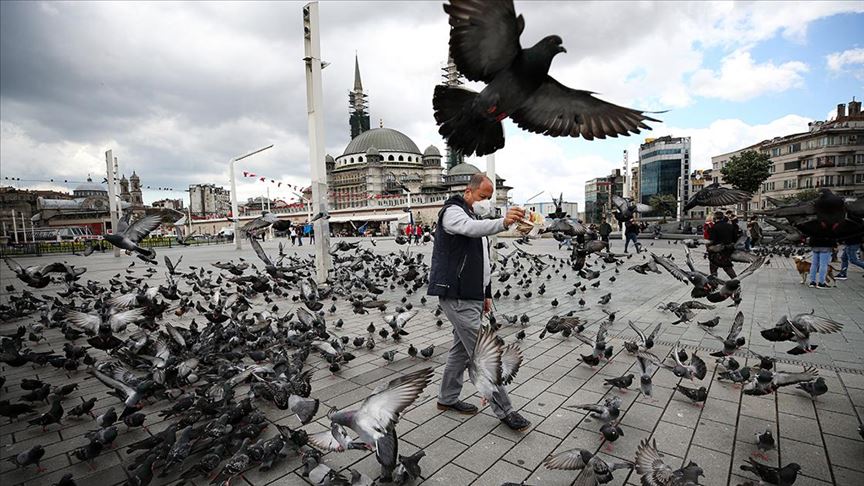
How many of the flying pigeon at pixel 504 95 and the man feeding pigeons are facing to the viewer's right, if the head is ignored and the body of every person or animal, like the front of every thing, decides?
2

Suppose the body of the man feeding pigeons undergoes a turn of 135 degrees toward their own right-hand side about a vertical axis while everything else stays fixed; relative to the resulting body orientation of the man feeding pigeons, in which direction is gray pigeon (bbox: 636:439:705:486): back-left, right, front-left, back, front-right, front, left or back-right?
left

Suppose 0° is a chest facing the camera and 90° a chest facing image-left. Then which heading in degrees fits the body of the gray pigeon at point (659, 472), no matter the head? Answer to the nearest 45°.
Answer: approximately 270°

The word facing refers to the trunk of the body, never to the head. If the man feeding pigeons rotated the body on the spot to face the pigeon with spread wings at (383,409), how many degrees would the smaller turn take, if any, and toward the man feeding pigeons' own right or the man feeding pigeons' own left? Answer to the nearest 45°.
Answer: approximately 135° to the man feeding pigeons' own right

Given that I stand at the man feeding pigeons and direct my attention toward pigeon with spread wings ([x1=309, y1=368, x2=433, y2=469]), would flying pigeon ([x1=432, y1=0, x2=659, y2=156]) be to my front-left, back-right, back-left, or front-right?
front-left

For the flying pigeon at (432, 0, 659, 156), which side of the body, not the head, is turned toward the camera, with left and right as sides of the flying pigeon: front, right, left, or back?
right

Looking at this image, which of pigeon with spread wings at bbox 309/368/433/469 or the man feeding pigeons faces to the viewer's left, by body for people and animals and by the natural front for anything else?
the pigeon with spread wings

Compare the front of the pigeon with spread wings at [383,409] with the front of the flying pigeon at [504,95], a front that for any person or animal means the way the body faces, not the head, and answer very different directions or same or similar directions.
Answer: very different directions

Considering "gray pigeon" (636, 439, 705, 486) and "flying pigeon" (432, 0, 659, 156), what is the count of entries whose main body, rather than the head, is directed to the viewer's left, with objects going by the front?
0

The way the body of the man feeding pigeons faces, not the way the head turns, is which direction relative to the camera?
to the viewer's right

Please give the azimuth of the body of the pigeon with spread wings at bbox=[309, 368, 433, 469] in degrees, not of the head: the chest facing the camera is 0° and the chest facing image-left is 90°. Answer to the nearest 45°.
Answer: approximately 90°
